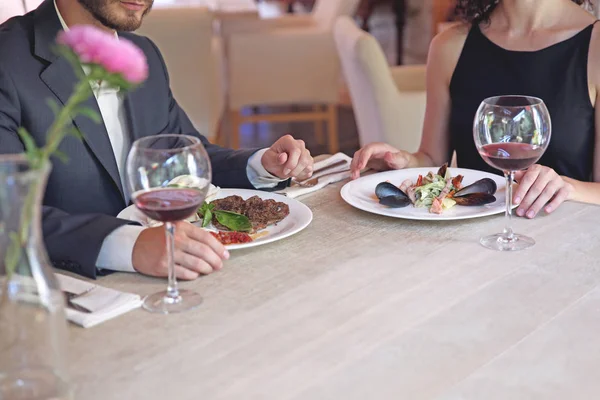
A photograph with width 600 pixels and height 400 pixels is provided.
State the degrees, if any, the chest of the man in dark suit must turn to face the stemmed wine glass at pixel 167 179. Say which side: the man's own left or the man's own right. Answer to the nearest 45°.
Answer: approximately 45° to the man's own right

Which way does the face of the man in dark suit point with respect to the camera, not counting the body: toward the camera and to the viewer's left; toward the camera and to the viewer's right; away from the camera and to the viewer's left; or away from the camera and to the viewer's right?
toward the camera and to the viewer's right

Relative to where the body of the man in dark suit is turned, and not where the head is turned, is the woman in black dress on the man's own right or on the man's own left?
on the man's own left

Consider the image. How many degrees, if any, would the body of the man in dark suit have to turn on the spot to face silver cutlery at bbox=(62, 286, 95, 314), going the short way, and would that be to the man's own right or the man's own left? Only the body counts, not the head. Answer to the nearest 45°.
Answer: approximately 45° to the man's own right

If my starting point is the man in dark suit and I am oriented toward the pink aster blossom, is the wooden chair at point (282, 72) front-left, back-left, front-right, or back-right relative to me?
back-left

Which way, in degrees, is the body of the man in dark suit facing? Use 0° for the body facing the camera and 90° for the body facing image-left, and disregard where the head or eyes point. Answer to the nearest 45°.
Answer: approximately 315°

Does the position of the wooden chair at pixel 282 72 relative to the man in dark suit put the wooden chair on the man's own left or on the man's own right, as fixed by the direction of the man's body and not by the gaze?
on the man's own left

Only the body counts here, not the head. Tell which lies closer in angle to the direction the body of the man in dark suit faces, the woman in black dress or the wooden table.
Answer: the wooden table

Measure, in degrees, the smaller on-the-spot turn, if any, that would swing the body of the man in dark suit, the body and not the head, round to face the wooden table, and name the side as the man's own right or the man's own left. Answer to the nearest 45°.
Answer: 0° — they already face it

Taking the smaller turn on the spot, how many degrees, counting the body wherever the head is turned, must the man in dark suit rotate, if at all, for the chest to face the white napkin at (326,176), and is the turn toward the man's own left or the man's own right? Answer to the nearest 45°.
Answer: approximately 45° to the man's own left

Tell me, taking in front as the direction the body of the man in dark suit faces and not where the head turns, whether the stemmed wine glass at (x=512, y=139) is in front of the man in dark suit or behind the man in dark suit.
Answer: in front
